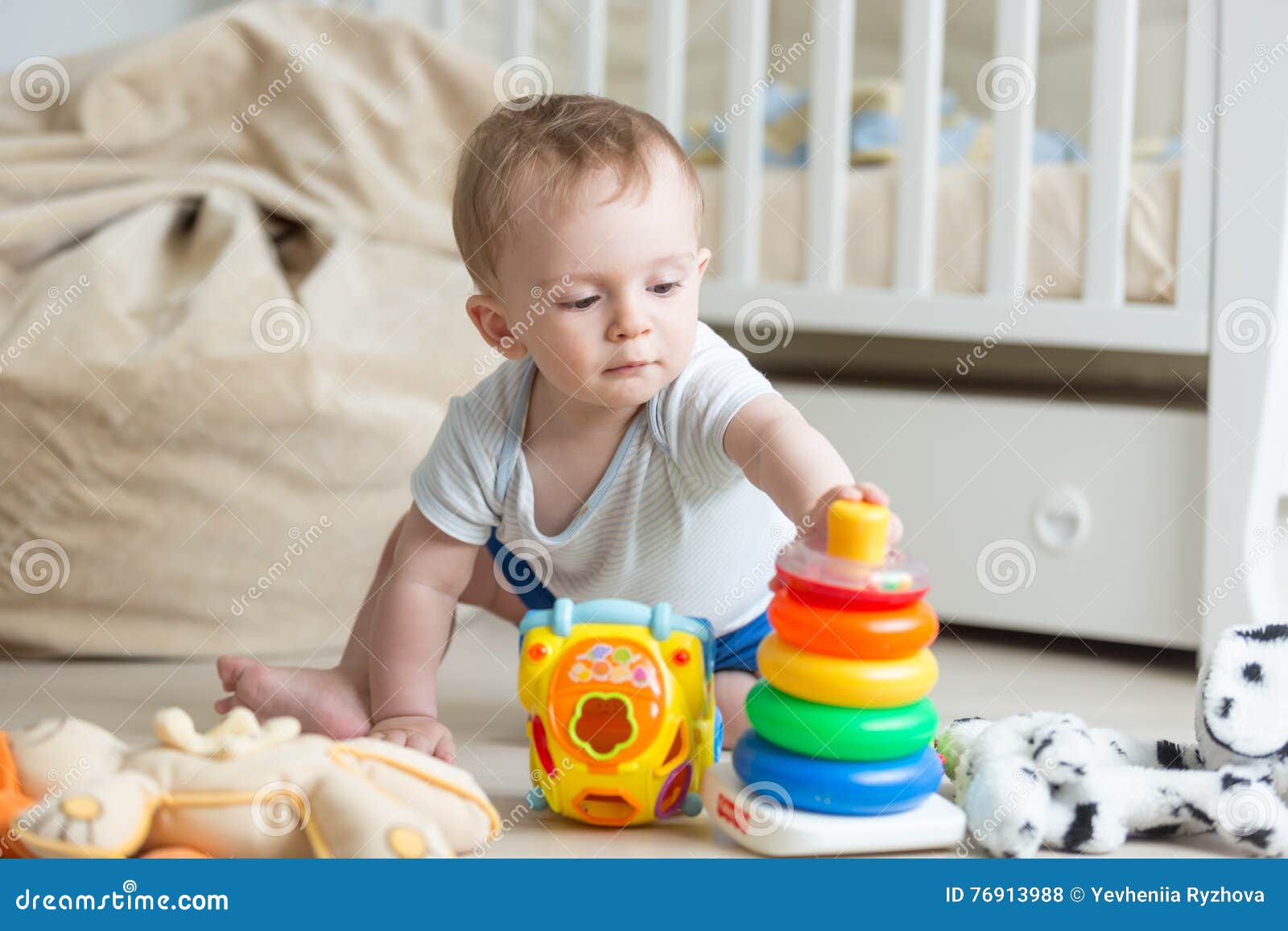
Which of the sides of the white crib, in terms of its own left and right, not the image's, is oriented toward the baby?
front

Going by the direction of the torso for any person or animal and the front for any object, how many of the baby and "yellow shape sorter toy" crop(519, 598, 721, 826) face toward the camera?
2

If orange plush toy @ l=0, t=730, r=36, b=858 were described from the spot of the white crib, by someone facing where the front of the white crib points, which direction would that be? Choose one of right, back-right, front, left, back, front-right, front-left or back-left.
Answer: front

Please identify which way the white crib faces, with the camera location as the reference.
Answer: facing the viewer and to the left of the viewer

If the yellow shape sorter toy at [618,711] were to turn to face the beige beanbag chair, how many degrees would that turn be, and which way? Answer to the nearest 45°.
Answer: approximately 135° to its right

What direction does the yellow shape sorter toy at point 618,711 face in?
toward the camera

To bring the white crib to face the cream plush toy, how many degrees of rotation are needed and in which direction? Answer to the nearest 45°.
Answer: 0° — it already faces it
